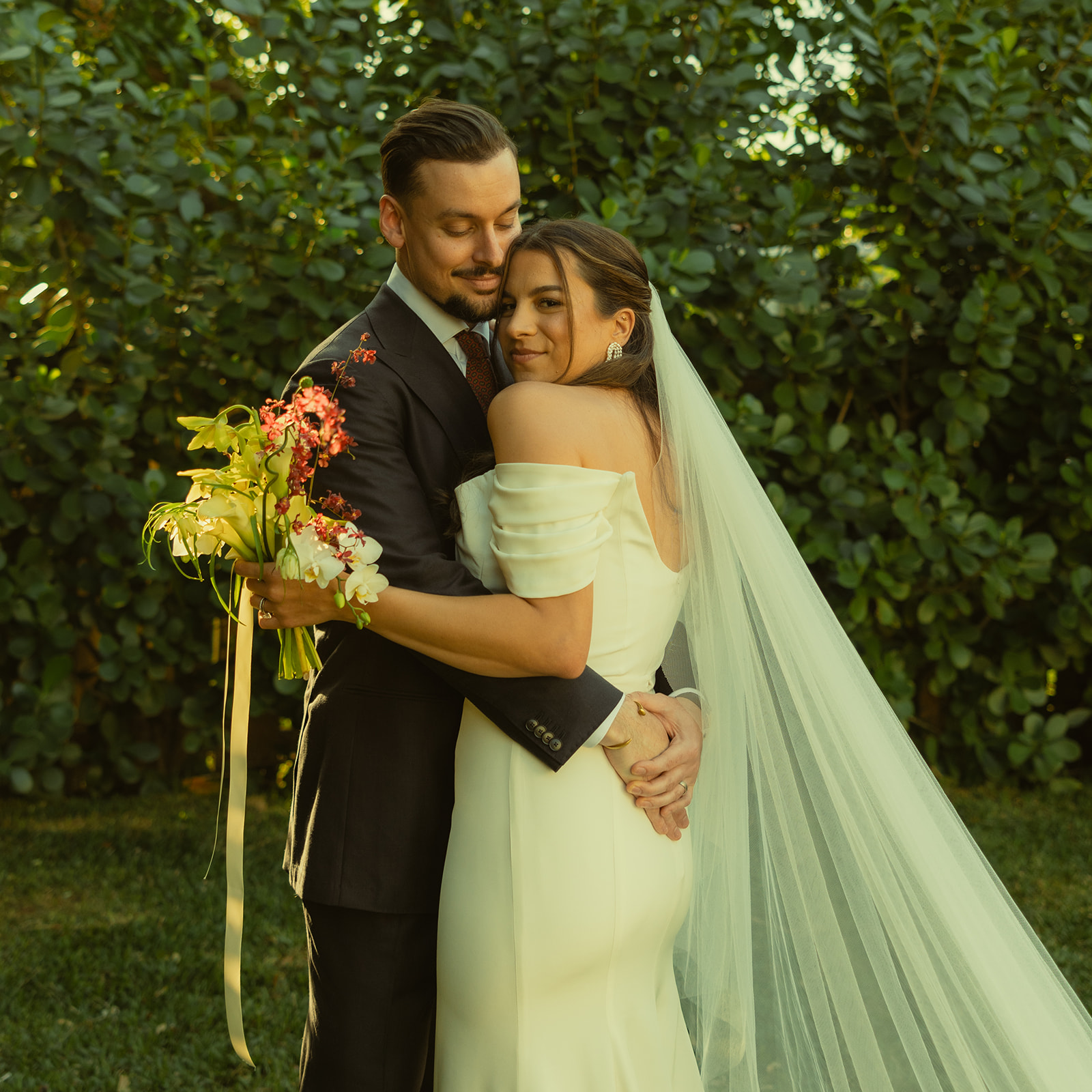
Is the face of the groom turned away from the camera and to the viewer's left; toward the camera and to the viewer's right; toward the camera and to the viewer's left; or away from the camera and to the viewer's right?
toward the camera and to the viewer's right

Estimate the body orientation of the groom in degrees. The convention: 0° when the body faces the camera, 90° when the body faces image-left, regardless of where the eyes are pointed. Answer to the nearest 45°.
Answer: approximately 315°
